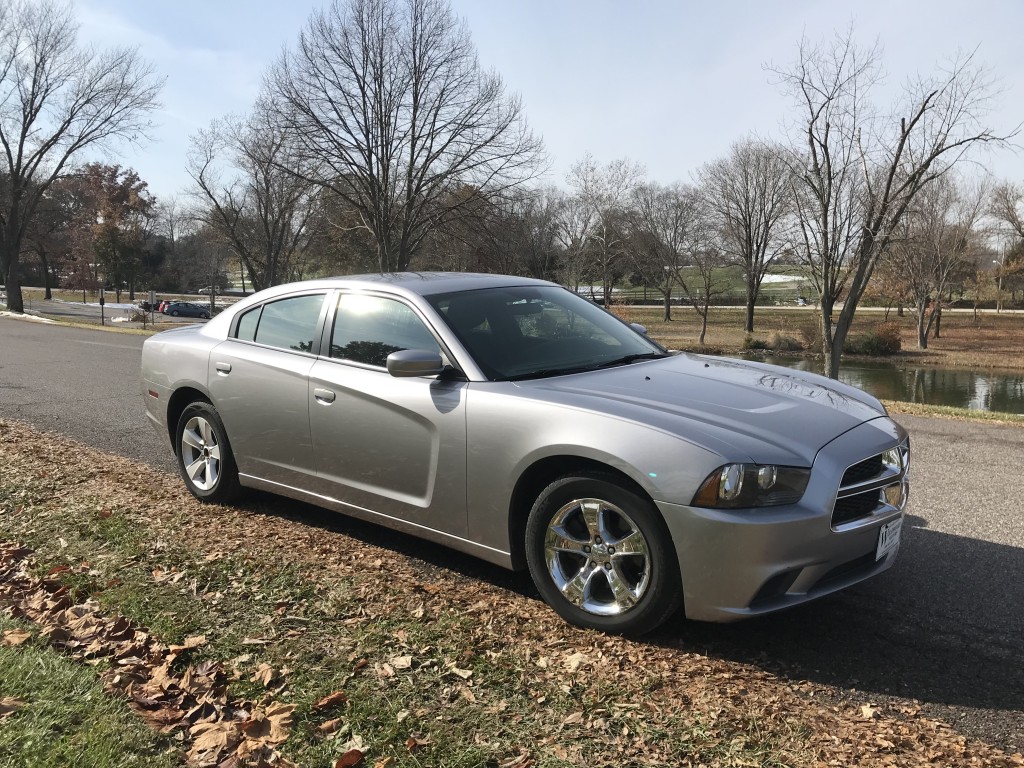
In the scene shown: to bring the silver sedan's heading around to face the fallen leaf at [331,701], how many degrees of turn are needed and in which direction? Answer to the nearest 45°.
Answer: approximately 90° to its right

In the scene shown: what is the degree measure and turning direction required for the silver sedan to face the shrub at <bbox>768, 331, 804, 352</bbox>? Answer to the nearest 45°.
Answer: approximately 135° to its left

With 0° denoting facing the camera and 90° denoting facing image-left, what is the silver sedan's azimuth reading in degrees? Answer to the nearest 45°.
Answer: approximately 315°

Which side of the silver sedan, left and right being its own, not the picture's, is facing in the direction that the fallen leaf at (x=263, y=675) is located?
right

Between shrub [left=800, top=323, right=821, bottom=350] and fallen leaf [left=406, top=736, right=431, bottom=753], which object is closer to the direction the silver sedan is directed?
the fallen leaf

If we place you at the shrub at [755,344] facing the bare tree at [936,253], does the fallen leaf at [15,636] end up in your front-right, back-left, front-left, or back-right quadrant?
back-right

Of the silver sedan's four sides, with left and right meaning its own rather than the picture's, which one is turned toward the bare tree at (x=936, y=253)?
left

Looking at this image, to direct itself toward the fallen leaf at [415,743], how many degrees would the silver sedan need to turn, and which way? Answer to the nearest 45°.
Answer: approximately 45° to its right
